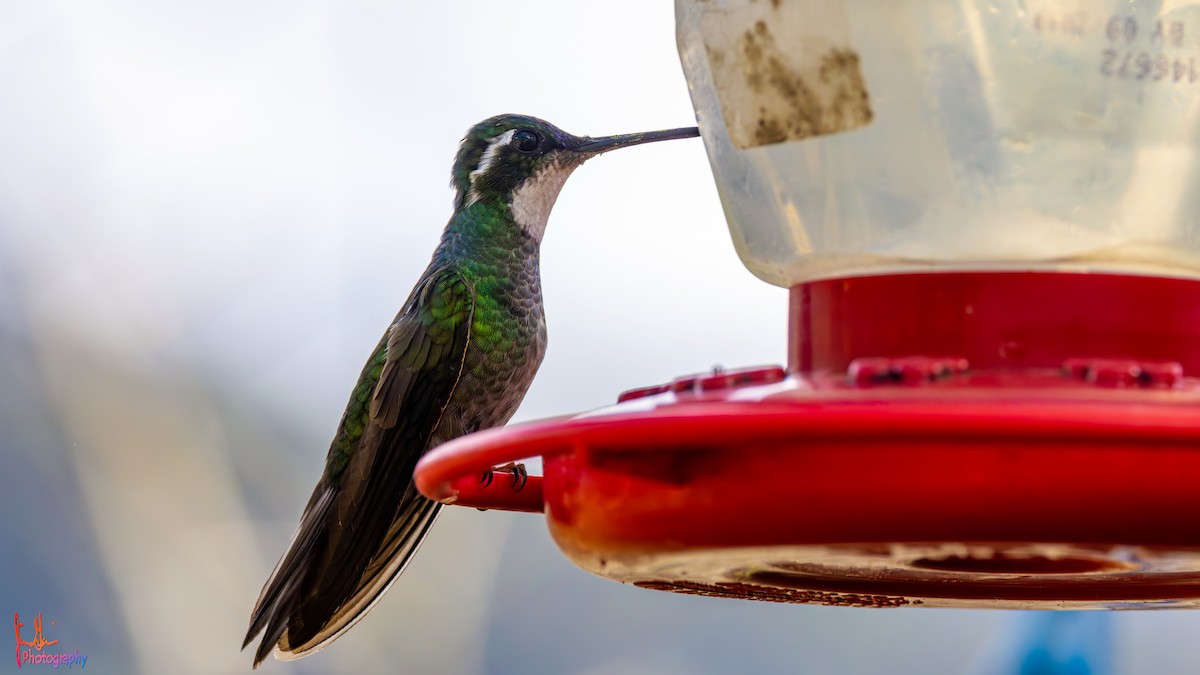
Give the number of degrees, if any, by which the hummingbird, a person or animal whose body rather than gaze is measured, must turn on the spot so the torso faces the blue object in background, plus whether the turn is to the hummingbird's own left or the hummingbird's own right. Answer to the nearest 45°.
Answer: approximately 45° to the hummingbird's own left

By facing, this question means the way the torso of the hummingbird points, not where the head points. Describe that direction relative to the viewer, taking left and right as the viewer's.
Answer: facing to the right of the viewer
